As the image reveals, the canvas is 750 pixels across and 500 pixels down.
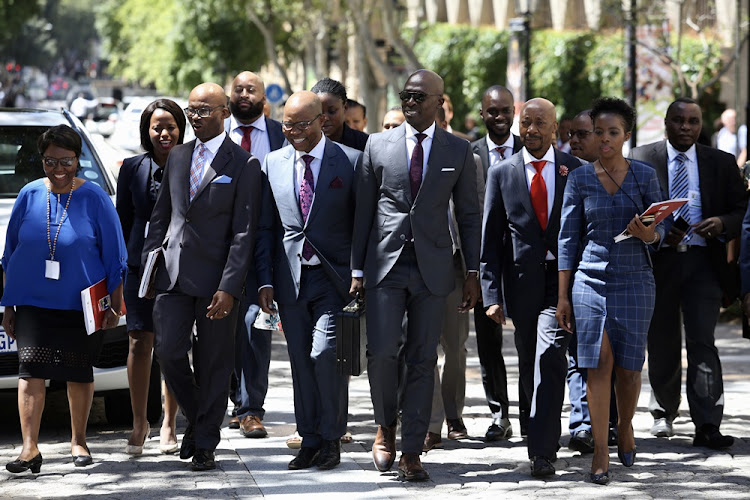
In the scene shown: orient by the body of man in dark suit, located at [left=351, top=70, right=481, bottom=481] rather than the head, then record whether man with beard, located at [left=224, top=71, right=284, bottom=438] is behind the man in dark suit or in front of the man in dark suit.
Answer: behind

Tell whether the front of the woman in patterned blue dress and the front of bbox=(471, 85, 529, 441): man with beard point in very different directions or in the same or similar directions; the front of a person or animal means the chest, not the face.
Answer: same or similar directions

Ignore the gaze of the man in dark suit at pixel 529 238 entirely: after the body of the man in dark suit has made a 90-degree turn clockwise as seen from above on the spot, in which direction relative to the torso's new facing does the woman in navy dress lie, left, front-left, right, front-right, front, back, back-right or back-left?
front

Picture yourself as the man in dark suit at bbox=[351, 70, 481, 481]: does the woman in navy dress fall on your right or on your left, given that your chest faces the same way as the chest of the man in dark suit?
on your right

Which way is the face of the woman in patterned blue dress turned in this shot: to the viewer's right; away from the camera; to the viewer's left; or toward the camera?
toward the camera

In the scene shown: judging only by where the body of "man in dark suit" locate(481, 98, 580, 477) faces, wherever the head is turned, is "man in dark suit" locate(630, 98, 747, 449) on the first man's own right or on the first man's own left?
on the first man's own left

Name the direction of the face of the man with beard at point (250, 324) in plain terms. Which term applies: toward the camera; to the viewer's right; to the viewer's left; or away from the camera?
toward the camera

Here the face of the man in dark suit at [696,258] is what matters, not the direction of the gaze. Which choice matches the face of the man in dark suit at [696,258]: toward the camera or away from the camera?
toward the camera

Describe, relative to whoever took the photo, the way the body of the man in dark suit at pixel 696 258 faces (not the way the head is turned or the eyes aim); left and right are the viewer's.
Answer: facing the viewer

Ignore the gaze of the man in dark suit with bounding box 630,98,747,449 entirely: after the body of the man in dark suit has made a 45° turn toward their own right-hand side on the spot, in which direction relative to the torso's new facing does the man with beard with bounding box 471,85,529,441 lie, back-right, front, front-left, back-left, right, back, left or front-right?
front-right

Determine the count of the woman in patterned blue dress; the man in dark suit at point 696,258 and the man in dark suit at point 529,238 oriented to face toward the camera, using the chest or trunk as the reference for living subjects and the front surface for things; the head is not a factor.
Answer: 3

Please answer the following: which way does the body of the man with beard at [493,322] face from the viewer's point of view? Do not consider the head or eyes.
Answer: toward the camera

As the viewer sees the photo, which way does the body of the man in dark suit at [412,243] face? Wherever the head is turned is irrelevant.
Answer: toward the camera

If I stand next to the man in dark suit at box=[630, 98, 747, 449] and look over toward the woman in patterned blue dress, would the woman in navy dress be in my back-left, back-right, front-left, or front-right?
front-right
